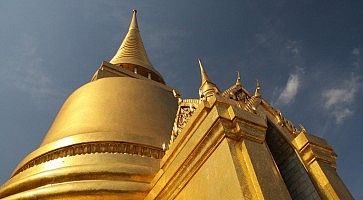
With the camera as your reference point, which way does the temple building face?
facing the viewer and to the right of the viewer
